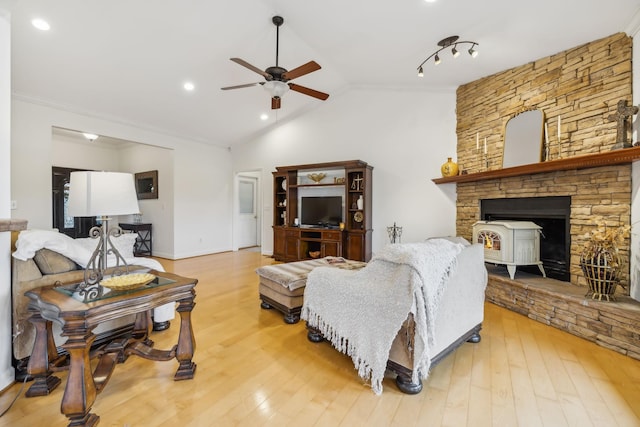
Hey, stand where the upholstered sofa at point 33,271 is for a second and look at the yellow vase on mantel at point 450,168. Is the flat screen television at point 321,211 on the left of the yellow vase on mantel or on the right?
left

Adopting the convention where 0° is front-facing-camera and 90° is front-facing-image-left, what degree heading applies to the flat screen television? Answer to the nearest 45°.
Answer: approximately 0°

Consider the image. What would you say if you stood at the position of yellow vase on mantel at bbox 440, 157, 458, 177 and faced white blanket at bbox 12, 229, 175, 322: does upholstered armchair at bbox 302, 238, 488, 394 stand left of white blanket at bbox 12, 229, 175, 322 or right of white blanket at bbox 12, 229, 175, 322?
left

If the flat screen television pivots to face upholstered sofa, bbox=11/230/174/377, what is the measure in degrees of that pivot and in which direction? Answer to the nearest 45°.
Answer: approximately 45° to its right

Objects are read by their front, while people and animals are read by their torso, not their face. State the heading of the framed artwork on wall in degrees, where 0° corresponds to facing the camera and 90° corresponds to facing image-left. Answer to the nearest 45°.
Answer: approximately 45°

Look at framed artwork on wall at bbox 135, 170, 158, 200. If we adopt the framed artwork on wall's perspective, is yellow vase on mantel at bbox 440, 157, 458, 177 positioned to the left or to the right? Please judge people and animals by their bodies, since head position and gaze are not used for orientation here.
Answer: on its left

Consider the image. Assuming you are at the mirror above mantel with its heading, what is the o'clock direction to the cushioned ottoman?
The cushioned ottoman is roughly at 12 o'clock from the mirror above mantel.

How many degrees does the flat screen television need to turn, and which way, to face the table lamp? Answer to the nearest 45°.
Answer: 0° — it already faces it

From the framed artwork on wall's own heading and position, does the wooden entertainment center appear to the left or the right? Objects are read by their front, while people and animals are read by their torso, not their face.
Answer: on its left
